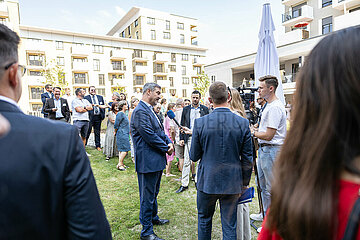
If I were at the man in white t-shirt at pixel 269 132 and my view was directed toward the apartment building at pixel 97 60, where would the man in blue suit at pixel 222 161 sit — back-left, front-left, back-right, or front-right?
back-left

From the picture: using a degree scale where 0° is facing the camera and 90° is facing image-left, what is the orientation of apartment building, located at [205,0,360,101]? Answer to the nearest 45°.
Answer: approximately 45°

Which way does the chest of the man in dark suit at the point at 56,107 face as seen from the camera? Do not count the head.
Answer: toward the camera

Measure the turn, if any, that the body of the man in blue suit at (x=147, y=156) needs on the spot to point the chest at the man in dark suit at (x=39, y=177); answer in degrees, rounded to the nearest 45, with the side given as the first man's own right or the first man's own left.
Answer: approximately 90° to the first man's own right

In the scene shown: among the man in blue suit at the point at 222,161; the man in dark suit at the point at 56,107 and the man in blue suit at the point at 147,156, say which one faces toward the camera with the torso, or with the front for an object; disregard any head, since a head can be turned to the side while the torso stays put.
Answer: the man in dark suit

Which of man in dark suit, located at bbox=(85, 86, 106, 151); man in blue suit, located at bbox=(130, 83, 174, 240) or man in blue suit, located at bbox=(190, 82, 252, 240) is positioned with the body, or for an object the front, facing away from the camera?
man in blue suit, located at bbox=(190, 82, 252, 240)

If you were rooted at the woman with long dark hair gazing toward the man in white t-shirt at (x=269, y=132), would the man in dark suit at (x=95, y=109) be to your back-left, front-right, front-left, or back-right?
front-left

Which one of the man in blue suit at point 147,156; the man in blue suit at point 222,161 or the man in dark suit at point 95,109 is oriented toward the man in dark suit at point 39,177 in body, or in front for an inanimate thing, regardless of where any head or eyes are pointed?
the man in dark suit at point 95,109

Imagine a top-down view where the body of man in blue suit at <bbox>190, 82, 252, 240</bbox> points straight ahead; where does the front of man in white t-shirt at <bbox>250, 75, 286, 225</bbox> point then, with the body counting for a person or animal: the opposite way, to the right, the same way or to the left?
to the left

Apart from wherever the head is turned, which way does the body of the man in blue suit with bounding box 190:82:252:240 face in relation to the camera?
away from the camera

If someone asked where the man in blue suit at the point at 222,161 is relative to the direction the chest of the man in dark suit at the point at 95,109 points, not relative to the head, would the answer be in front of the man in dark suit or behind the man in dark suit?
in front

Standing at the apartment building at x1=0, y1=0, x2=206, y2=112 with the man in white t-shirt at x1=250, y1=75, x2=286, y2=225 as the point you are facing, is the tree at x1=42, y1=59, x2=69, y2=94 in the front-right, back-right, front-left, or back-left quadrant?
front-right

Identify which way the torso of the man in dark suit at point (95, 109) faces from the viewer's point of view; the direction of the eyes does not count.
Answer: toward the camera

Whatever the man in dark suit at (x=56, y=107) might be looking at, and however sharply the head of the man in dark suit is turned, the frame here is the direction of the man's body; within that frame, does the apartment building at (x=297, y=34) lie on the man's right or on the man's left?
on the man's left

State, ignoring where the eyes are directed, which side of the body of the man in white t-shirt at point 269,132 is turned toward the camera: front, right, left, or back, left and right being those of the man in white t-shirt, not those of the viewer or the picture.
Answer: left

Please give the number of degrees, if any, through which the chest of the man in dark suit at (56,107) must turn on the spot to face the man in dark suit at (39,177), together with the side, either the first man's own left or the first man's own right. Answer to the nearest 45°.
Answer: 0° — they already face them

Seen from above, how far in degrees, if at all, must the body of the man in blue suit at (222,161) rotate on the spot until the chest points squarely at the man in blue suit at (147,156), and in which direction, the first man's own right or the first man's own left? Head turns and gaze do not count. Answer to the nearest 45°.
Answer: approximately 45° to the first man's own left
